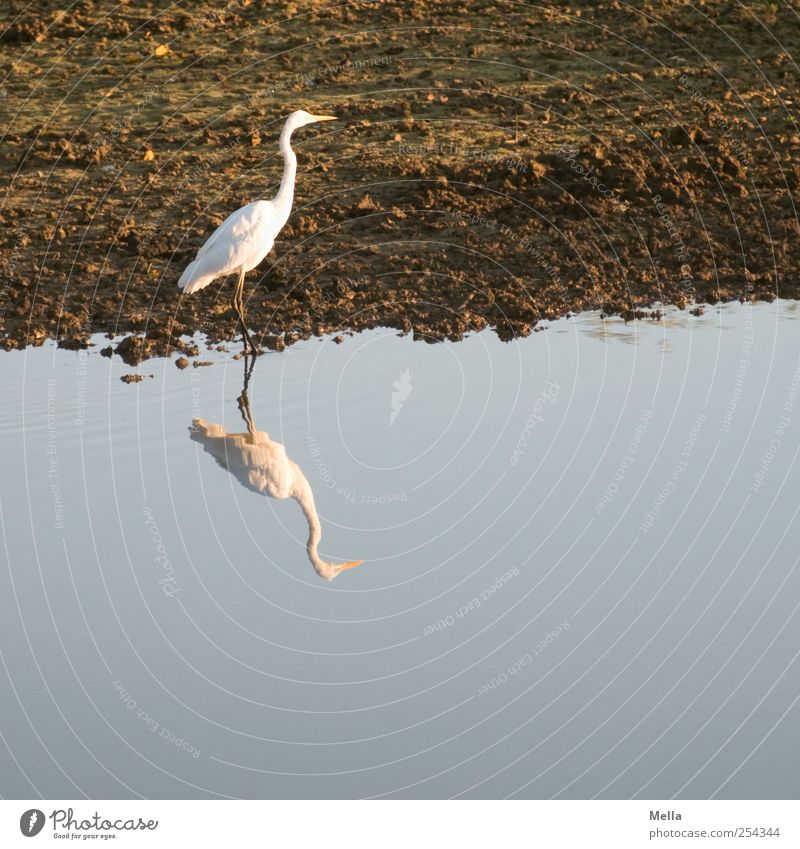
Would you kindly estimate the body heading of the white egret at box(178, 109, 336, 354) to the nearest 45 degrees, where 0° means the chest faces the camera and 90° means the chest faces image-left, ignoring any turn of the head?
approximately 270°
